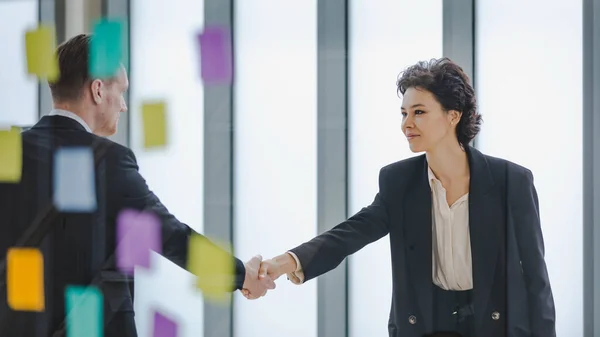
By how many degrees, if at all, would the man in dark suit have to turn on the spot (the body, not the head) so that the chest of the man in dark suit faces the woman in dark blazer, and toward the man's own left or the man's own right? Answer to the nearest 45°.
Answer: approximately 45° to the man's own right

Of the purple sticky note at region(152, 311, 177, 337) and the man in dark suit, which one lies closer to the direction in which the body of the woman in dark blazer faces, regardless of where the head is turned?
the man in dark suit

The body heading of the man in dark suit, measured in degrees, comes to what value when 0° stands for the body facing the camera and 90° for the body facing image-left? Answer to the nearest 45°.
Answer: approximately 225°

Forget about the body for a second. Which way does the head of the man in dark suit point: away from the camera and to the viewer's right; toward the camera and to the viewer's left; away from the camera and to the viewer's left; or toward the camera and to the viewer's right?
away from the camera and to the viewer's right

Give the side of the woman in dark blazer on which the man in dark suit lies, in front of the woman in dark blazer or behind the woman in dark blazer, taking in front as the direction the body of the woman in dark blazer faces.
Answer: in front

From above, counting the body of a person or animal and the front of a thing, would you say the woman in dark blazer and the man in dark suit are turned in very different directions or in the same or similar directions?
very different directions

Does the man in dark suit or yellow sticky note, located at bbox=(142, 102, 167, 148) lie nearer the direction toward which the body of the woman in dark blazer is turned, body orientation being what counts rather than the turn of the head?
the man in dark suit

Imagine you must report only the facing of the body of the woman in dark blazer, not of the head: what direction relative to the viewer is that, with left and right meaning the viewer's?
facing the viewer and to the left of the viewer
